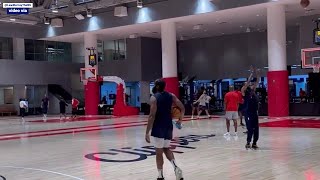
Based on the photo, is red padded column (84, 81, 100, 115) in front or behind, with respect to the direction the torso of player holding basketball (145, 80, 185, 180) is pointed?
in front

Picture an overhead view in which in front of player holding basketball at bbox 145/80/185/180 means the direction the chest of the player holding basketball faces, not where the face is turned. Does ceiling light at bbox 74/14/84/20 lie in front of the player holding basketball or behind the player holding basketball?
in front

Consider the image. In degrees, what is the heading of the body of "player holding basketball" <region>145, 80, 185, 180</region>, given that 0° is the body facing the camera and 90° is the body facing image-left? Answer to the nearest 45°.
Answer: approximately 180°

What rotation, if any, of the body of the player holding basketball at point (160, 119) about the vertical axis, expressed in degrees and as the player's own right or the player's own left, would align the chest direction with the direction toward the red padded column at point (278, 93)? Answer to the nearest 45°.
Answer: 0° — they already face it
